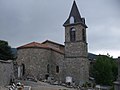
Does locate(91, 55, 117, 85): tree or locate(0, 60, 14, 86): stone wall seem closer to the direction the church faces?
the tree

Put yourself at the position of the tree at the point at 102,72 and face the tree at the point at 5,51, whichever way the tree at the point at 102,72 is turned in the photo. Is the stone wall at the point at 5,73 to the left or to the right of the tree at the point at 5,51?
left
